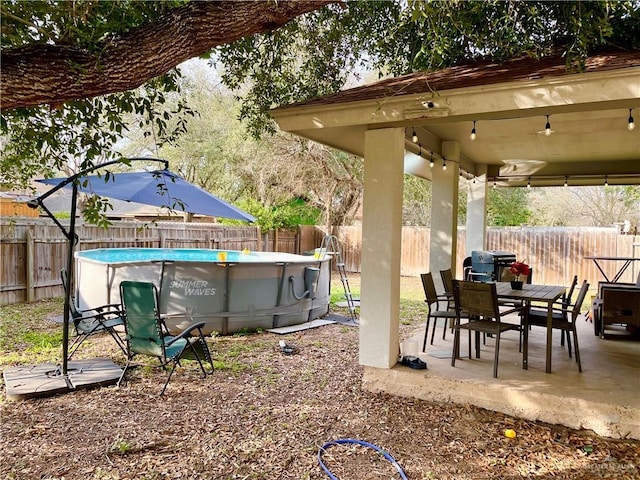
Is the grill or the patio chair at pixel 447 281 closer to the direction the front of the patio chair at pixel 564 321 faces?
the patio chair

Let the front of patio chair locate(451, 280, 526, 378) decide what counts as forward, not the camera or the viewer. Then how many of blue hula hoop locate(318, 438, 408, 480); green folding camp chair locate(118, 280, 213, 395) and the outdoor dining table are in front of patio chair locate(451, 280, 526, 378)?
1

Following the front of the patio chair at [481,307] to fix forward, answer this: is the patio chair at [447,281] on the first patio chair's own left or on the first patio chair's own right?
on the first patio chair's own left

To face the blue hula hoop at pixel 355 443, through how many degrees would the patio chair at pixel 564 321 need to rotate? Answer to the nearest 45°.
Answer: approximately 45° to its left

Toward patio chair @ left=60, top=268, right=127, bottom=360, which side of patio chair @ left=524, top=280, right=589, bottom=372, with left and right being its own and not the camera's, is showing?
front

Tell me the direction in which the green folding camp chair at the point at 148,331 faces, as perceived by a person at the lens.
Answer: facing away from the viewer and to the right of the viewer

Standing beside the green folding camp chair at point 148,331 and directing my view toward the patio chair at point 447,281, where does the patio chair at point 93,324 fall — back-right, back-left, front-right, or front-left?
back-left

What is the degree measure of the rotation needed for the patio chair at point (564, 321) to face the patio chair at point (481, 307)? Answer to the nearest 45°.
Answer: approximately 45° to its left

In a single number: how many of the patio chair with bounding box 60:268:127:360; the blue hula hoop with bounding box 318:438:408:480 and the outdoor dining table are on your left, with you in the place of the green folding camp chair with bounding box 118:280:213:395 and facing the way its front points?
1

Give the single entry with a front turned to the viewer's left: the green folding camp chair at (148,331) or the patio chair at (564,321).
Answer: the patio chair

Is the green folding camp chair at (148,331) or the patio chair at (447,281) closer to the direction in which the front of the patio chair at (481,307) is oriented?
the patio chair

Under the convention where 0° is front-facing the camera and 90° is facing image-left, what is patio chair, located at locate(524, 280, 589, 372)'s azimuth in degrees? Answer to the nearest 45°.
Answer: approximately 90°

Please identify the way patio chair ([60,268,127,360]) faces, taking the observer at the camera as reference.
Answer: facing to the right of the viewer

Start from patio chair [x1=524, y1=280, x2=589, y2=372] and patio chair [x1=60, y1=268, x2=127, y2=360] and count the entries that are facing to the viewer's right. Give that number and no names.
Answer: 1

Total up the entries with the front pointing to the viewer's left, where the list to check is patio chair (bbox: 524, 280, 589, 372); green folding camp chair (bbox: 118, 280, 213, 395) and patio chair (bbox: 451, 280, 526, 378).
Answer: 1
